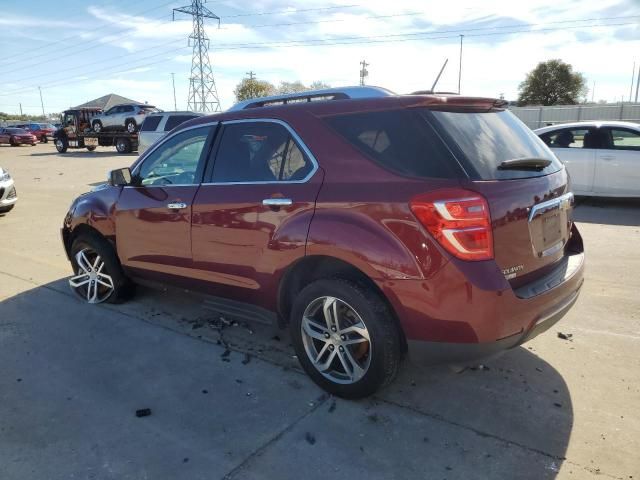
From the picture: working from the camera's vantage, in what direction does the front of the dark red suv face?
facing away from the viewer and to the left of the viewer

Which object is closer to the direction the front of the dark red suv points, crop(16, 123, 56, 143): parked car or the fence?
the parked car

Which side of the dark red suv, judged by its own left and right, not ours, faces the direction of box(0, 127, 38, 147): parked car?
front

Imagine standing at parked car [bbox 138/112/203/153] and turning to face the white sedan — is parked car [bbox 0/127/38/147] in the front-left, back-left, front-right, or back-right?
back-left

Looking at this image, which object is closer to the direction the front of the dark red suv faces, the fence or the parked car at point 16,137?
the parked car

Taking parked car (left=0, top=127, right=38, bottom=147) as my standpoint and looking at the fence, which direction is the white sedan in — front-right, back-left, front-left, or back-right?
front-right

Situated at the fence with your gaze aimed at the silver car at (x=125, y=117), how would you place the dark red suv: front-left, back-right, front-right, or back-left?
front-left

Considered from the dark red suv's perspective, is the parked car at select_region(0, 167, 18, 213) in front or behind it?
in front

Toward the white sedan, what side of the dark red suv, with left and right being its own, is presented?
right

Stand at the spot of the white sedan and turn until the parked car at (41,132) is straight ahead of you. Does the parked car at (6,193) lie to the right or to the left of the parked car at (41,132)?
left

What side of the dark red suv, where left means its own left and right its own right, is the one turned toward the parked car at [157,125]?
front
